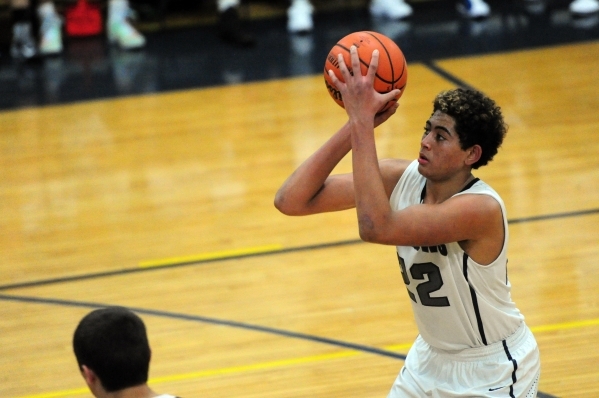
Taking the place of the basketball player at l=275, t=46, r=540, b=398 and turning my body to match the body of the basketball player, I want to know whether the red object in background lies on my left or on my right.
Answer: on my right

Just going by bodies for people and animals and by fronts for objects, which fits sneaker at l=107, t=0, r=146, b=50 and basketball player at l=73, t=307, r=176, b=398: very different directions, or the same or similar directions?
very different directions

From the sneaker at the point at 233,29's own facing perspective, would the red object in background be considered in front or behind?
behind

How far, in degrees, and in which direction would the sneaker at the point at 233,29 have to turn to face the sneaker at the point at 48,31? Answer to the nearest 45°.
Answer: approximately 135° to its right

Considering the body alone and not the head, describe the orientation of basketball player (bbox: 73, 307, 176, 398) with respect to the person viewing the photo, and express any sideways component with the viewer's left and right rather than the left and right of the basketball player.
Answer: facing away from the viewer and to the left of the viewer

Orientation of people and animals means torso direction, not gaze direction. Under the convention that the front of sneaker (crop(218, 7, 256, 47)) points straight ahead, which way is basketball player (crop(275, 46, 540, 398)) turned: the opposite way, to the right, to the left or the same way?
to the right

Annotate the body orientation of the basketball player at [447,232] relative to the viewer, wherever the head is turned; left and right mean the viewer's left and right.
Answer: facing the viewer and to the left of the viewer

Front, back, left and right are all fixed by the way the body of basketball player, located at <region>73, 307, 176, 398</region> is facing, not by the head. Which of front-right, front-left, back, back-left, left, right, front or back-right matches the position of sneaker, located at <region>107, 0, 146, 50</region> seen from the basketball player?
front-right

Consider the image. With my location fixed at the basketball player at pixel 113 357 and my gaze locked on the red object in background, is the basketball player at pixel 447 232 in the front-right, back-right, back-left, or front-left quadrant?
front-right

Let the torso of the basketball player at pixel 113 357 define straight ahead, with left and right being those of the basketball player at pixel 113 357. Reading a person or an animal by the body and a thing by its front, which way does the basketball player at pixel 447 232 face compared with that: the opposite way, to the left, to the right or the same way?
to the left

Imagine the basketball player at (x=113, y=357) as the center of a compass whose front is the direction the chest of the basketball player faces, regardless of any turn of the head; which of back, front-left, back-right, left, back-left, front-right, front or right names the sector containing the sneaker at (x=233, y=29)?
front-right

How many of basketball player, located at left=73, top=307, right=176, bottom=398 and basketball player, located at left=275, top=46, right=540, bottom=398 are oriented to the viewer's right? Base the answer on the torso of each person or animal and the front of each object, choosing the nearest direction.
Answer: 0

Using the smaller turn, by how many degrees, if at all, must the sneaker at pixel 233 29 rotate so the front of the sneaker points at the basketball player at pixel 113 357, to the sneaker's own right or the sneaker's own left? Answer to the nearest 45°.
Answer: approximately 45° to the sneaker's own right

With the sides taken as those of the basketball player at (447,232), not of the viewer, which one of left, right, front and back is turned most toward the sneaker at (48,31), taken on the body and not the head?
right

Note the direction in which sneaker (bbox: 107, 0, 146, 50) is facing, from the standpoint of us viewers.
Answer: facing the viewer and to the right of the viewer
